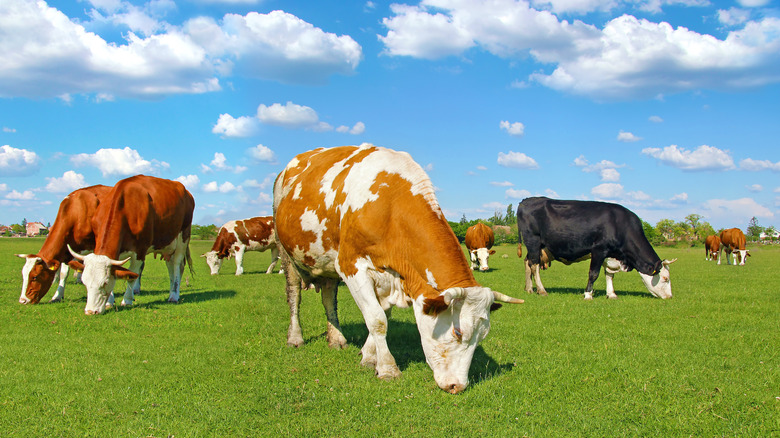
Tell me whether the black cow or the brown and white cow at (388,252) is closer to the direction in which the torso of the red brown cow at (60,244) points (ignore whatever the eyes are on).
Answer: the brown and white cow

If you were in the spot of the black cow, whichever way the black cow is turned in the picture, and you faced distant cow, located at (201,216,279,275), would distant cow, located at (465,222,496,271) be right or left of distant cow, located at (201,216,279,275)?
right

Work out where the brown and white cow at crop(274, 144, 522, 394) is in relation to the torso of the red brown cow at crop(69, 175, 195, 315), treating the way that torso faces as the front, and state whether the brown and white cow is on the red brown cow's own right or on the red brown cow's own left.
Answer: on the red brown cow's own left

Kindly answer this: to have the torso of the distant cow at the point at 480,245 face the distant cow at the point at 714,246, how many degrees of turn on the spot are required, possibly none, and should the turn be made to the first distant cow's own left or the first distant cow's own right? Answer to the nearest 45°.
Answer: approximately 135° to the first distant cow's own left

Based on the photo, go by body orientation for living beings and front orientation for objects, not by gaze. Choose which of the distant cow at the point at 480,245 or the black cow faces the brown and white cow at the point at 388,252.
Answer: the distant cow

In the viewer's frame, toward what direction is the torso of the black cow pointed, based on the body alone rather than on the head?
to the viewer's right

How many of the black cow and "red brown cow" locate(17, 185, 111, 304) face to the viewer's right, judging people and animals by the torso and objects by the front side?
1

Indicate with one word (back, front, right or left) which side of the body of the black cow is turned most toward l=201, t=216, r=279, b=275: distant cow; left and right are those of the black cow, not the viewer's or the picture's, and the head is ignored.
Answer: back

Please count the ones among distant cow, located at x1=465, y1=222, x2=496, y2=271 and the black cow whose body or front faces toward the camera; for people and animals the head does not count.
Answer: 1

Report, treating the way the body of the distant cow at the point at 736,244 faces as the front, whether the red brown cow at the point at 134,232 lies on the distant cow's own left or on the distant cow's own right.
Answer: on the distant cow's own right

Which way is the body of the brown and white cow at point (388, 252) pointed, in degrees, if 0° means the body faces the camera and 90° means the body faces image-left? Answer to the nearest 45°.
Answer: approximately 315°

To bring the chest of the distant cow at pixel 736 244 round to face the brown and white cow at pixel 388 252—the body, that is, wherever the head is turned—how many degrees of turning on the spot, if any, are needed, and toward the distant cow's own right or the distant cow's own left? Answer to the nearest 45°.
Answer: approximately 45° to the distant cow's own right
